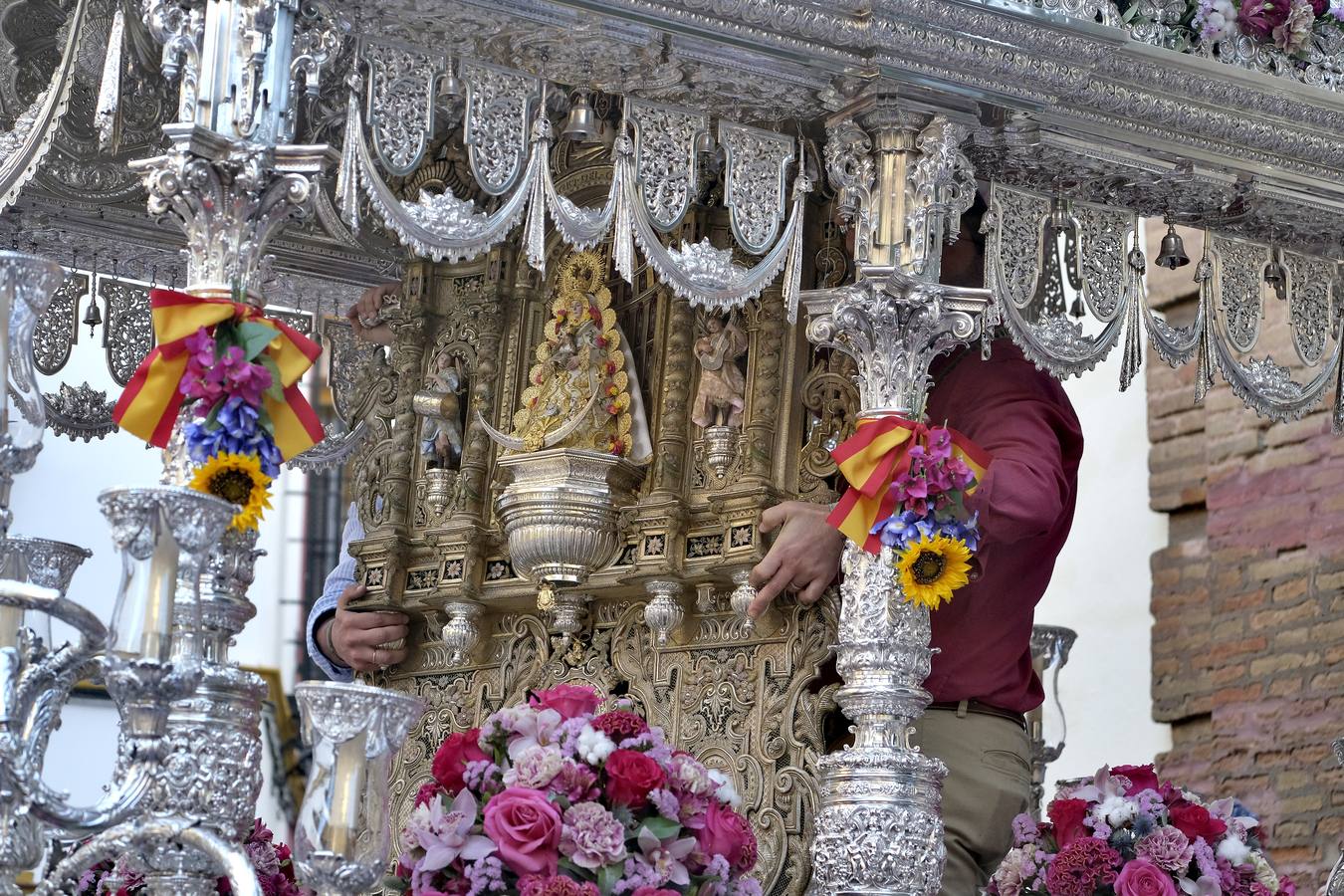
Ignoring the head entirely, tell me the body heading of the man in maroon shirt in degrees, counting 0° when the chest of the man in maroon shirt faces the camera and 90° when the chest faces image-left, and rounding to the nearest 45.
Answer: approximately 90°

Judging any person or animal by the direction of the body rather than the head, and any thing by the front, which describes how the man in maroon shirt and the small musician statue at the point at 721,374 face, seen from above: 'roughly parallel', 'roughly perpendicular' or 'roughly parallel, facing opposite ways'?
roughly perpendicular

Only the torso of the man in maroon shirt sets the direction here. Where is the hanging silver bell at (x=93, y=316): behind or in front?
in front

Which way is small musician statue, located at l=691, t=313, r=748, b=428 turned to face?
toward the camera

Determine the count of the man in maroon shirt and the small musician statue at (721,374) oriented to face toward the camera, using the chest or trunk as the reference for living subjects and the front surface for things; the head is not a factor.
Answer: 1

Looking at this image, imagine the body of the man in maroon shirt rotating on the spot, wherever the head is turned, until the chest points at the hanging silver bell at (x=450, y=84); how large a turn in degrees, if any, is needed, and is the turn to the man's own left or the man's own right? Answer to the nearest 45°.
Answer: approximately 45° to the man's own left
